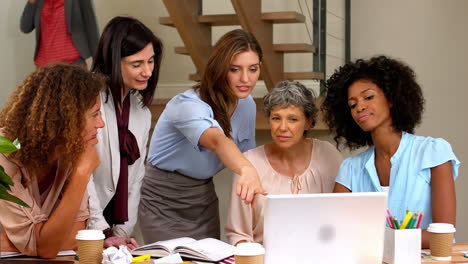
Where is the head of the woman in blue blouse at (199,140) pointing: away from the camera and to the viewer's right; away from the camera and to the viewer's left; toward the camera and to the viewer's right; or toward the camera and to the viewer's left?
toward the camera and to the viewer's right

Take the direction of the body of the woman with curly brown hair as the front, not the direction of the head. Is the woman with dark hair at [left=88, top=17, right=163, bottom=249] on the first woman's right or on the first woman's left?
on the first woman's left

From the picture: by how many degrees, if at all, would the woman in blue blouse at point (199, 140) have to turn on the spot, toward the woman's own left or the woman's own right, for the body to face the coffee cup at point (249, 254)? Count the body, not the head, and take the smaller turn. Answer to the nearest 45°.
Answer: approximately 45° to the woman's own right

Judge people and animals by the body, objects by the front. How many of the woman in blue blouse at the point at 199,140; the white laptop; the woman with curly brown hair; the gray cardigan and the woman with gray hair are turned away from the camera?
1

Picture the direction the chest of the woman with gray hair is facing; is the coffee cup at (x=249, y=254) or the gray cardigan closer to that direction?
the coffee cup

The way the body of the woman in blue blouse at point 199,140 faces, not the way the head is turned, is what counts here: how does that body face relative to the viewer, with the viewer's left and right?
facing the viewer and to the right of the viewer

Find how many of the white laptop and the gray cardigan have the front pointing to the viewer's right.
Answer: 0

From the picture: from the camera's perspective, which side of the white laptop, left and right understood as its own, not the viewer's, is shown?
back

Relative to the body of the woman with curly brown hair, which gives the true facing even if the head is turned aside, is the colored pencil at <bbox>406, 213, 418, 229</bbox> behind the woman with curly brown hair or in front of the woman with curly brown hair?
in front

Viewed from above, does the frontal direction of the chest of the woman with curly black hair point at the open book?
yes

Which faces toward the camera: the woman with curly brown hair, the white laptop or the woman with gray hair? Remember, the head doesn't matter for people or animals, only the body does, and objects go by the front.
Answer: the woman with gray hair

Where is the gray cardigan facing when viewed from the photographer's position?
facing the viewer

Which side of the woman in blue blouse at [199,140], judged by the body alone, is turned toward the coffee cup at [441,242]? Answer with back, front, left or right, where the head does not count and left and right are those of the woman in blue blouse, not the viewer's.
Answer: front

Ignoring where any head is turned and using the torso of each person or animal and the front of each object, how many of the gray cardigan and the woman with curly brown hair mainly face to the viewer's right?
1

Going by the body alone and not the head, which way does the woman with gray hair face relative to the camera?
toward the camera

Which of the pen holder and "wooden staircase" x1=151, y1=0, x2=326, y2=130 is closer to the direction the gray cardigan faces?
the pen holder

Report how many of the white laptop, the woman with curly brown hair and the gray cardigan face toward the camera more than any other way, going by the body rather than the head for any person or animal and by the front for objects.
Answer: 1
